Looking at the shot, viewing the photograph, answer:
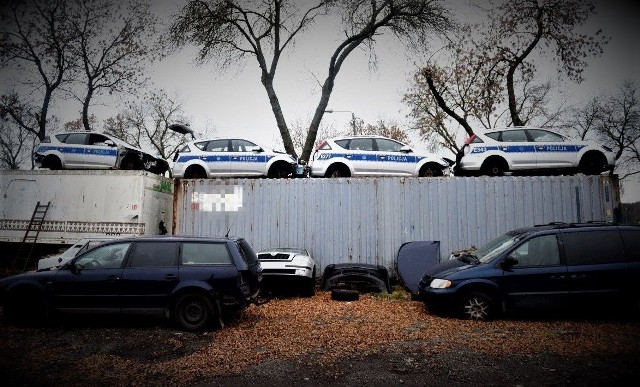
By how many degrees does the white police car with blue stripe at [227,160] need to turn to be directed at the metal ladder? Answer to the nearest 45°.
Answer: approximately 180°

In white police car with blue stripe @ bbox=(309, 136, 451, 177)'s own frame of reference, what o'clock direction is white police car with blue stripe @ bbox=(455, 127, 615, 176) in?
white police car with blue stripe @ bbox=(455, 127, 615, 176) is roughly at 12 o'clock from white police car with blue stripe @ bbox=(309, 136, 451, 177).

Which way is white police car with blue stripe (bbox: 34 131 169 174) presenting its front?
to the viewer's right

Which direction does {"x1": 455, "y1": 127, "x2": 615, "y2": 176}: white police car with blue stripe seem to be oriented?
to the viewer's right

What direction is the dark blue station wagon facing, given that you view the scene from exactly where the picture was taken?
facing to the left of the viewer

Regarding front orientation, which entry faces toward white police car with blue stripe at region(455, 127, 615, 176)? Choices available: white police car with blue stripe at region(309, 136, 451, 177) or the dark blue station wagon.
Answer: white police car with blue stripe at region(309, 136, 451, 177)

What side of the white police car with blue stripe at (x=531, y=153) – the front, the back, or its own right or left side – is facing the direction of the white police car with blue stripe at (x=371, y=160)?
back

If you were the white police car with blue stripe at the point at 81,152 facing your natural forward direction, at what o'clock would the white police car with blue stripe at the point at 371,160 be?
the white police car with blue stripe at the point at 371,160 is roughly at 1 o'clock from the white police car with blue stripe at the point at 81,152.

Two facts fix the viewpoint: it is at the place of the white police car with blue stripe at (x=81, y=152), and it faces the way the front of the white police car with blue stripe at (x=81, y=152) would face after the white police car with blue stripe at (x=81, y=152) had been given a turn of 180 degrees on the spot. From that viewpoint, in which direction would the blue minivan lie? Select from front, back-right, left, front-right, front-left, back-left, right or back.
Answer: back-left

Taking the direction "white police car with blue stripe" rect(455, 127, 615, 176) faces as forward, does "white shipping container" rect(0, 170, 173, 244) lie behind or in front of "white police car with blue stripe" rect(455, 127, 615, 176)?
behind

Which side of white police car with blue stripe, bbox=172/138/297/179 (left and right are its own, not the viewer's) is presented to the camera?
right

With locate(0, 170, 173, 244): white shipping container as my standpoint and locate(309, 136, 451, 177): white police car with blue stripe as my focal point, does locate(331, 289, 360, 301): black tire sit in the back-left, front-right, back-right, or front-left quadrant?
front-right

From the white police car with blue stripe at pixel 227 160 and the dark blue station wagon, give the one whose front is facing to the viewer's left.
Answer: the dark blue station wagon

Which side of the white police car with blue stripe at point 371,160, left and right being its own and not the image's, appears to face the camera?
right
